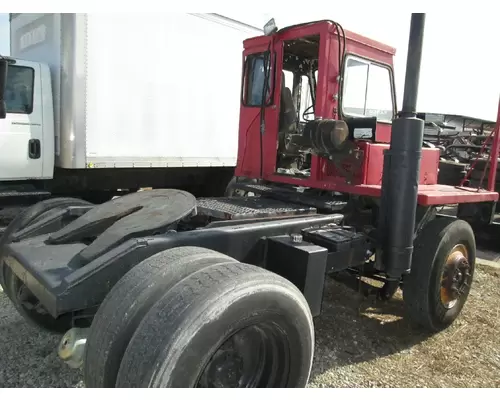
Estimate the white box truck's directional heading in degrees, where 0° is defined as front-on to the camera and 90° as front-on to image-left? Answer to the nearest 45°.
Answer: approximately 45°

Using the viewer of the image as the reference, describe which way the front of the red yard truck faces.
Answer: facing away from the viewer and to the right of the viewer

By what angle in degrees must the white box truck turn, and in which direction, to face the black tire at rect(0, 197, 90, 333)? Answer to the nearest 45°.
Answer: approximately 45° to its left

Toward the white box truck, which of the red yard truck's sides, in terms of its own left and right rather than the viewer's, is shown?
left

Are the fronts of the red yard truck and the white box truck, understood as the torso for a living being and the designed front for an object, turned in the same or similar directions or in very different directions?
very different directions
